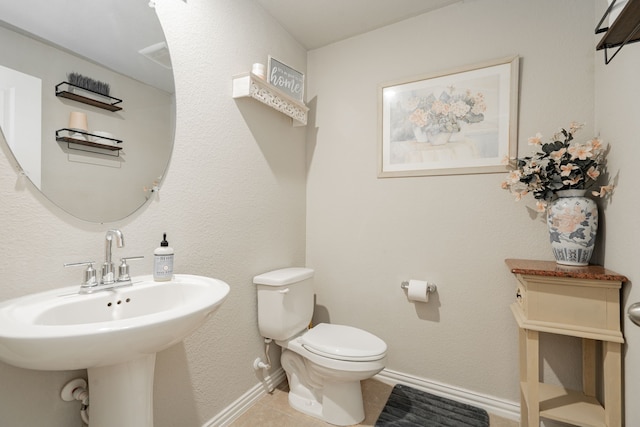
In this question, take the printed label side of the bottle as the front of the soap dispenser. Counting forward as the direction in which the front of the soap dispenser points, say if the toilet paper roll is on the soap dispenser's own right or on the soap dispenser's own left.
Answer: on the soap dispenser's own left

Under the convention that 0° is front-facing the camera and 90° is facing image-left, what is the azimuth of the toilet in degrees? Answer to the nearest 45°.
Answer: approximately 315°

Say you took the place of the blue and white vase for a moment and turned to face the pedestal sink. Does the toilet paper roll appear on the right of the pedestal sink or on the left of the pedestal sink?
right

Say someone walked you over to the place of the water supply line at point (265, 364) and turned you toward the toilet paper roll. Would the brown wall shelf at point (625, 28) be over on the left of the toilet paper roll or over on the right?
right
